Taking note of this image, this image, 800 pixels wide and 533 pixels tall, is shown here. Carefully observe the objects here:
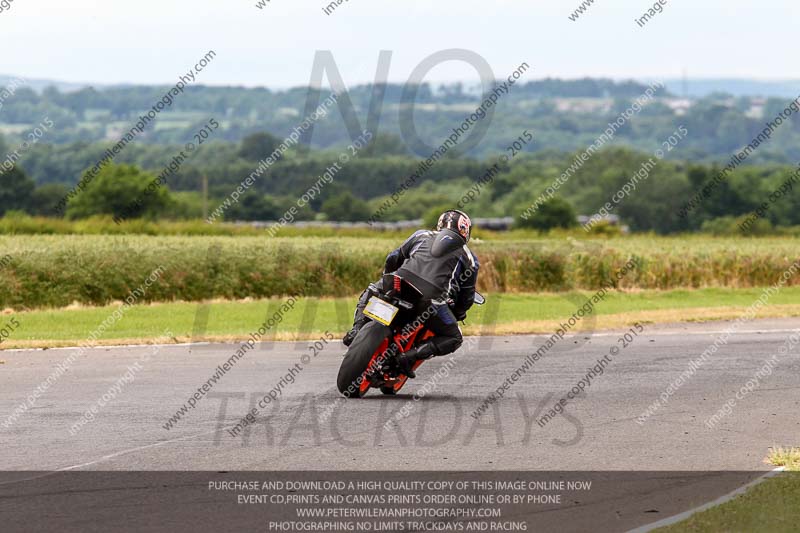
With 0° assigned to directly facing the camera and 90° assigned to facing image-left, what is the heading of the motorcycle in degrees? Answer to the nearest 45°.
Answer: approximately 225°

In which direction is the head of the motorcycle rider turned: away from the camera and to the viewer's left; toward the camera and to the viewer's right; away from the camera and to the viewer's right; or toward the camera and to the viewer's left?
away from the camera and to the viewer's right
